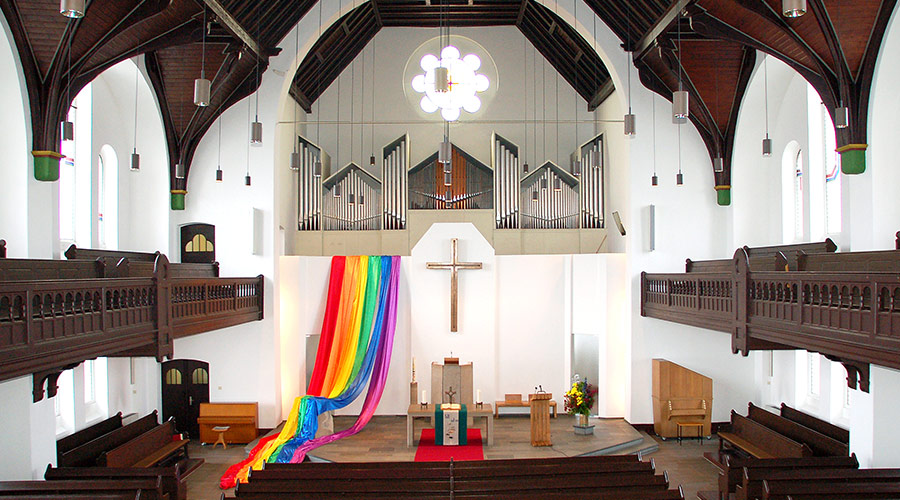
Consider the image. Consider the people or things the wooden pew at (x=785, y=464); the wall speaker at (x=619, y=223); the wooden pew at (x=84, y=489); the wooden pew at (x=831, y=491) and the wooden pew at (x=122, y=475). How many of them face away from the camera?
4

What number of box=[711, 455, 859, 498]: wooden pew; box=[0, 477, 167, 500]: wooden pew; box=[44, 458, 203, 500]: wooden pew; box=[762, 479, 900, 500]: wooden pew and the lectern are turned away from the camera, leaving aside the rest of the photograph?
4

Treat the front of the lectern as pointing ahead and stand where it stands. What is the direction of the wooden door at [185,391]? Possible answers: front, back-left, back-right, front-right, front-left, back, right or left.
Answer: right

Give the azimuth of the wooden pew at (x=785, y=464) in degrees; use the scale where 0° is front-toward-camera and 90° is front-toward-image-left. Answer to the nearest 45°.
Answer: approximately 180°

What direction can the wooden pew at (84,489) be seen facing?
away from the camera

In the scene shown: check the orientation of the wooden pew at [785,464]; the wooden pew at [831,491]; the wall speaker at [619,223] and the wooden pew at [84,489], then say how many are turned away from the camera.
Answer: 3

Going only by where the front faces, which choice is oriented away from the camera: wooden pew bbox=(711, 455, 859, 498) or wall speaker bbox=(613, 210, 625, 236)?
the wooden pew

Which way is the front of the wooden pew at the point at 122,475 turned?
away from the camera

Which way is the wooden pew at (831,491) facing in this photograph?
away from the camera

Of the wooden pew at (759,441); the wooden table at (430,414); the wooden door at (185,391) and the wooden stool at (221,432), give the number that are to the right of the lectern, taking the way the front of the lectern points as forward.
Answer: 3

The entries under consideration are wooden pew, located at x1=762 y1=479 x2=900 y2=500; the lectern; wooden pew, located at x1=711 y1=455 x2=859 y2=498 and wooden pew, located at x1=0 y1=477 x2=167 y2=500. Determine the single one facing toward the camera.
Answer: the lectern

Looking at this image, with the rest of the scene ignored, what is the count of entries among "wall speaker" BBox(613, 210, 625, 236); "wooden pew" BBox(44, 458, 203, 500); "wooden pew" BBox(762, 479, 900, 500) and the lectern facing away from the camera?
2
